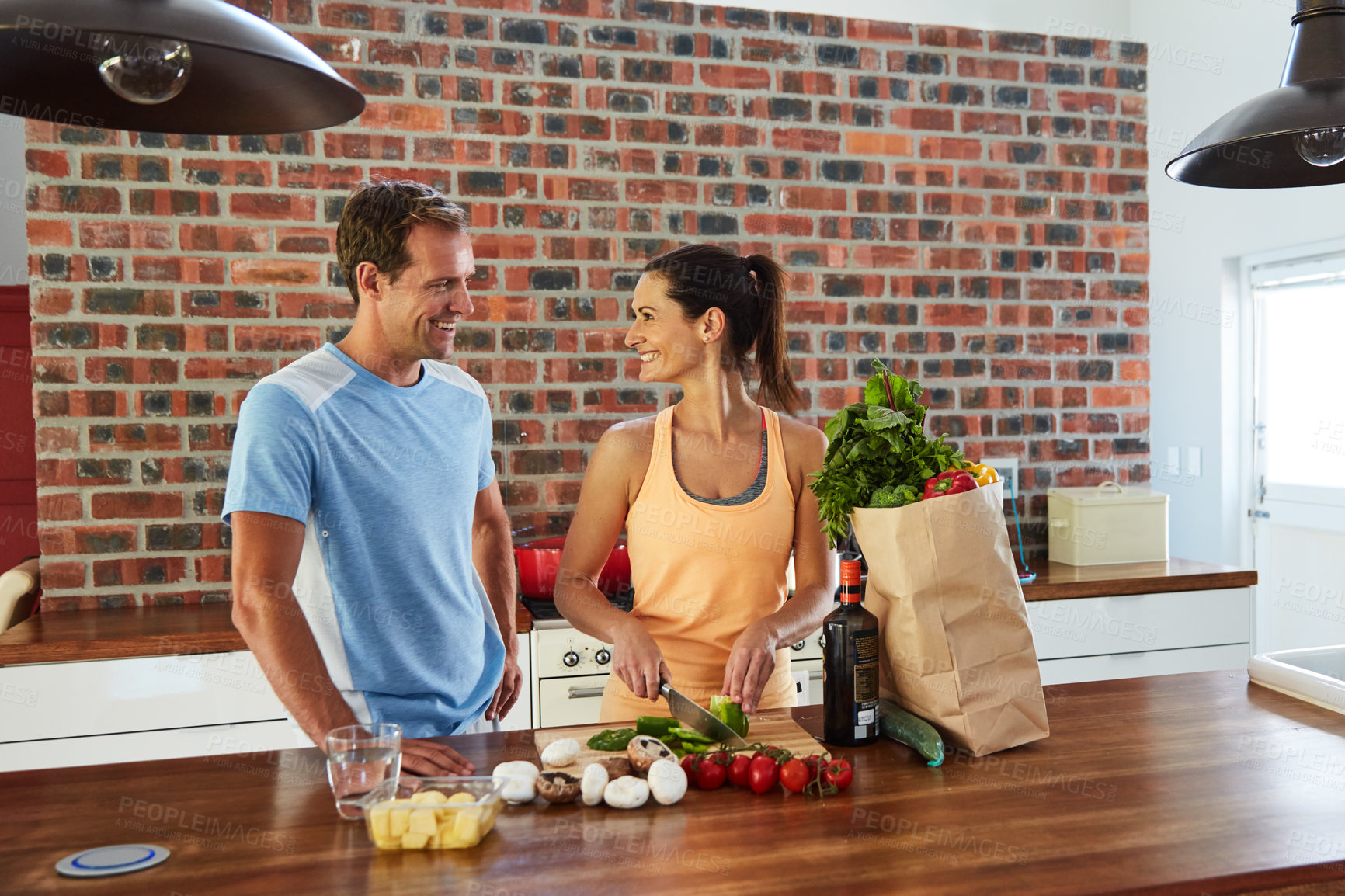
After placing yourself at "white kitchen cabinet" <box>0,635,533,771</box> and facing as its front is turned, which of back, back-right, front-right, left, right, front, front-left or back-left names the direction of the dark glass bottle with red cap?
front-left

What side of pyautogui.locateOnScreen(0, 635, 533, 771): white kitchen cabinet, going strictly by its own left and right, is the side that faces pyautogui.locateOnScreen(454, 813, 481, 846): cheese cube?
front

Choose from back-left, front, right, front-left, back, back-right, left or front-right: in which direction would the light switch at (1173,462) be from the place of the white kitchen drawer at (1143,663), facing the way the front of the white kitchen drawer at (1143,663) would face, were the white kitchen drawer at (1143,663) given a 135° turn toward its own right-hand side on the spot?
front-right

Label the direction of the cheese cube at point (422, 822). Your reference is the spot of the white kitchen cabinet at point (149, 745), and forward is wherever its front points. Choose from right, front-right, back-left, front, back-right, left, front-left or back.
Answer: front

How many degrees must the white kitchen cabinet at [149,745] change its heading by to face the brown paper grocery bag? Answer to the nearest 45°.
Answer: approximately 45° to its left

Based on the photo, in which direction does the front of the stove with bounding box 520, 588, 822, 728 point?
toward the camera

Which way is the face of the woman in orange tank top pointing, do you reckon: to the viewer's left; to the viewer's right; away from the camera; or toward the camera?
to the viewer's left

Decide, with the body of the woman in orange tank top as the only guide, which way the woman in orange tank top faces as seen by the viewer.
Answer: toward the camera

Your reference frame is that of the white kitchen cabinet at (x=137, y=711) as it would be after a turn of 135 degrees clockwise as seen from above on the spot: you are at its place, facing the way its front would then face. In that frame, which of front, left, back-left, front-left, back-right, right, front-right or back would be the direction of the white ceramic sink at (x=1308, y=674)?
back

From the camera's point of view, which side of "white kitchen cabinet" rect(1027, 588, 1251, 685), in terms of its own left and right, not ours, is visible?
front

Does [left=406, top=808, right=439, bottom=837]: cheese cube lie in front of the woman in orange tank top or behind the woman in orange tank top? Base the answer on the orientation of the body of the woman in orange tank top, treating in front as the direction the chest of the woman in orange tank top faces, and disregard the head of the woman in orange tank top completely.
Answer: in front

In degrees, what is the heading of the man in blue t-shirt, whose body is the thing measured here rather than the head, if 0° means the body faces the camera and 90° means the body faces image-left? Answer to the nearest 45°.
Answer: approximately 315°

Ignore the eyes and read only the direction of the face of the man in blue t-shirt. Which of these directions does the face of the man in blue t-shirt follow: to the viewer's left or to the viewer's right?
to the viewer's right
